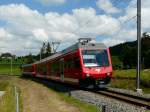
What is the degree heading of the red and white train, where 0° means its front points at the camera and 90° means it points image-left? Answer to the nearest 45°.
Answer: approximately 315°
